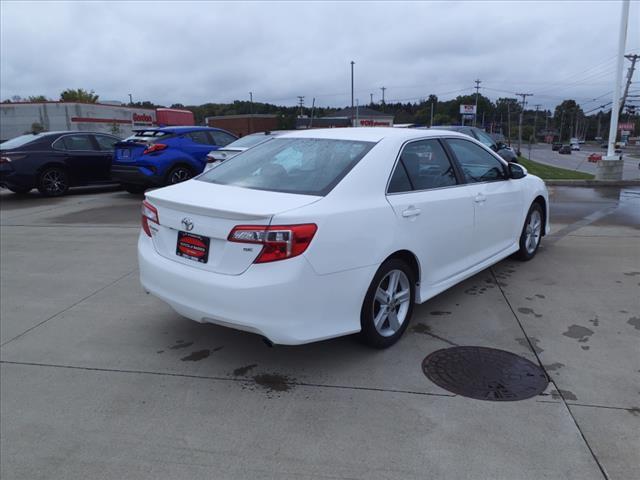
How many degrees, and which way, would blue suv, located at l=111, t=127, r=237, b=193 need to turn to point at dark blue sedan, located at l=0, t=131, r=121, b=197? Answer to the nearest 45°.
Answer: approximately 90° to its left

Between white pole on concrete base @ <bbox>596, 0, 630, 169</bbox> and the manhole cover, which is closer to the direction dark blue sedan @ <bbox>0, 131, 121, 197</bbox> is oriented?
the white pole on concrete base

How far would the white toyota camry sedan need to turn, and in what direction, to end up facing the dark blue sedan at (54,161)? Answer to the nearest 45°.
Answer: approximately 90° to its left

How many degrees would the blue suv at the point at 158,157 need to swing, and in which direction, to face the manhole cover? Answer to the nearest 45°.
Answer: approximately 135° to its right

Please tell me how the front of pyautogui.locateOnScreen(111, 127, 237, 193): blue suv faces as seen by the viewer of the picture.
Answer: facing away from the viewer and to the right of the viewer

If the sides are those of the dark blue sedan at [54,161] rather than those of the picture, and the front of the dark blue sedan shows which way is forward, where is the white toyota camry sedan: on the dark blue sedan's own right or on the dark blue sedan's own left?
on the dark blue sedan's own right

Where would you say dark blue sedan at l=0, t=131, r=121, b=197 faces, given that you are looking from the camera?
facing away from the viewer and to the right of the viewer

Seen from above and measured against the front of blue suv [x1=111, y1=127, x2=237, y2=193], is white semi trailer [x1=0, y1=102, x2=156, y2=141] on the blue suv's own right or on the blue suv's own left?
on the blue suv's own left

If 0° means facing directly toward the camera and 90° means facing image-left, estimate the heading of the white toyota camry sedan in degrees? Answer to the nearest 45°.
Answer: approximately 225°

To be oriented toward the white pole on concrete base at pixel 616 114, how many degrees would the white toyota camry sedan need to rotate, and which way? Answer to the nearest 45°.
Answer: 0° — it already faces it
